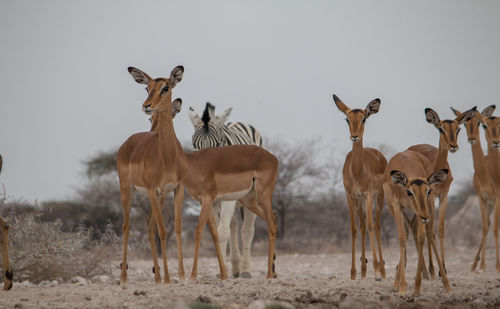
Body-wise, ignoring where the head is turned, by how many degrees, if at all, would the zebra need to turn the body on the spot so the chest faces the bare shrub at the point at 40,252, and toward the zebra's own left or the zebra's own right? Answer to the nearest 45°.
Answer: approximately 45° to the zebra's own right

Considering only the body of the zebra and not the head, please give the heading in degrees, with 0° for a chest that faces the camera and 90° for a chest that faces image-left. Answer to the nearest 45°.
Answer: approximately 45°

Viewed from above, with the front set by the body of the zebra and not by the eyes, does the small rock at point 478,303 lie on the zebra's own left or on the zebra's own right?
on the zebra's own left

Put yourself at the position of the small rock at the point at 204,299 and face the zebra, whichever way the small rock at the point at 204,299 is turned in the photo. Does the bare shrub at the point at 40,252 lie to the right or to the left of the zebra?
left

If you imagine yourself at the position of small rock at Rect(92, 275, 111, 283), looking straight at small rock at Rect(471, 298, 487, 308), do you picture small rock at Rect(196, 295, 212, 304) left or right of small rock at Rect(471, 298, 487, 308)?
right

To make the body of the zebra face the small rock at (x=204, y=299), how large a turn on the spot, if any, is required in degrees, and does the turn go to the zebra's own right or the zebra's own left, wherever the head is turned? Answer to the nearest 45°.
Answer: approximately 45° to the zebra's own left
